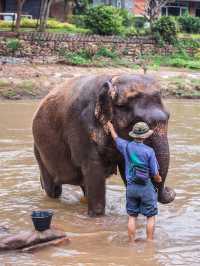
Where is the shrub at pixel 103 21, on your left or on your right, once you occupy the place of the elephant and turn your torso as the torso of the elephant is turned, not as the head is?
on your left

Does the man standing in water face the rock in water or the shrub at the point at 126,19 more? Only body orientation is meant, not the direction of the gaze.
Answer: the shrub

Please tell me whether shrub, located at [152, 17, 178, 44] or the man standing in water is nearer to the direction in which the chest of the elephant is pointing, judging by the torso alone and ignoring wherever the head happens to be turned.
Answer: the man standing in water

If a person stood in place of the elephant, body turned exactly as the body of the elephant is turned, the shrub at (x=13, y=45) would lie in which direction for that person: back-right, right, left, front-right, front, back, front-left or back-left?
back-left

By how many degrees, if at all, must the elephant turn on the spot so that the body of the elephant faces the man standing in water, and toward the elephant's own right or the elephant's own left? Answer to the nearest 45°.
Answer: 0° — it already faces them

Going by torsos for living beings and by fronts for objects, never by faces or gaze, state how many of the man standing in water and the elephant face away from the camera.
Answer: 1

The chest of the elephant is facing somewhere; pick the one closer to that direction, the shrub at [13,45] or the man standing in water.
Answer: the man standing in water

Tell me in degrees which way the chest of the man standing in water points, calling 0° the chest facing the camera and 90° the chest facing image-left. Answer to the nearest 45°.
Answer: approximately 180°

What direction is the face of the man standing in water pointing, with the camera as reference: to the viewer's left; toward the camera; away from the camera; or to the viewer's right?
away from the camera

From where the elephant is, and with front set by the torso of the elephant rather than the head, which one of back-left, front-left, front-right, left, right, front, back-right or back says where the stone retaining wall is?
back-left

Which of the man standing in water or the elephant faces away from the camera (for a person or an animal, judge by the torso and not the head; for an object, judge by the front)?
the man standing in water
